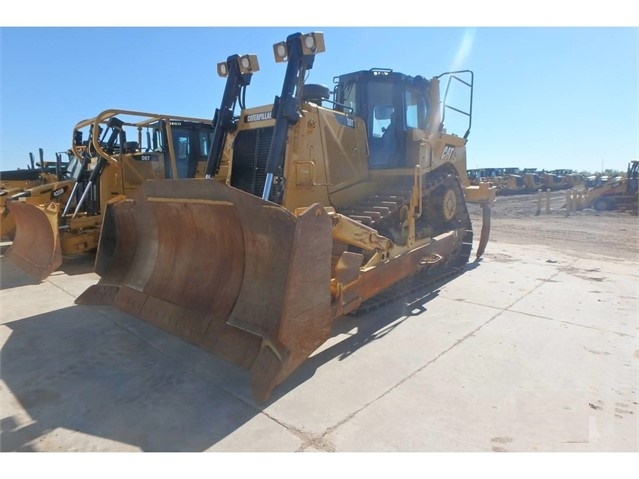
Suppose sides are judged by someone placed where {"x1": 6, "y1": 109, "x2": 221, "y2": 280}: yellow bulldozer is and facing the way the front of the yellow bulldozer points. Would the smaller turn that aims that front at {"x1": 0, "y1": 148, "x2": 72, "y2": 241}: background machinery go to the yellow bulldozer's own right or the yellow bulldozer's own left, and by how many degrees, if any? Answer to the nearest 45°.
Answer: approximately 90° to the yellow bulldozer's own right

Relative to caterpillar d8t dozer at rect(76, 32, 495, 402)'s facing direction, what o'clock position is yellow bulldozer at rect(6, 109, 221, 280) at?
The yellow bulldozer is roughly at 3 o'clock from the caterpillar d8t dozer.

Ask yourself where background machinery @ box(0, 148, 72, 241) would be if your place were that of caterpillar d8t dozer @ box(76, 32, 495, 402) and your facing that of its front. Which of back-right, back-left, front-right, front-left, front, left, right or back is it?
right

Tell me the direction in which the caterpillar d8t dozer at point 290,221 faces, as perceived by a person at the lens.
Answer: facing the viewer and to the left of the viewer

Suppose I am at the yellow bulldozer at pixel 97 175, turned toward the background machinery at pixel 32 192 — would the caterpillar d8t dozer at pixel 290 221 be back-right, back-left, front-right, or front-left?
back-left

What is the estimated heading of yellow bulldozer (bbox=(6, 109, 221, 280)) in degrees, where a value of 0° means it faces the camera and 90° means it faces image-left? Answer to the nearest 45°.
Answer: approximately 45°

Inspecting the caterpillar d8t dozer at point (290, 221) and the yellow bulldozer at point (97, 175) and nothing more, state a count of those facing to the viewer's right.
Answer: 0
